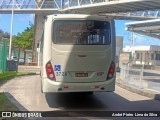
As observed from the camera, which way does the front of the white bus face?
facing away from the viewer

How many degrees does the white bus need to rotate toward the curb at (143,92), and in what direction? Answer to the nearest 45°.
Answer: approximately 135° to its right
